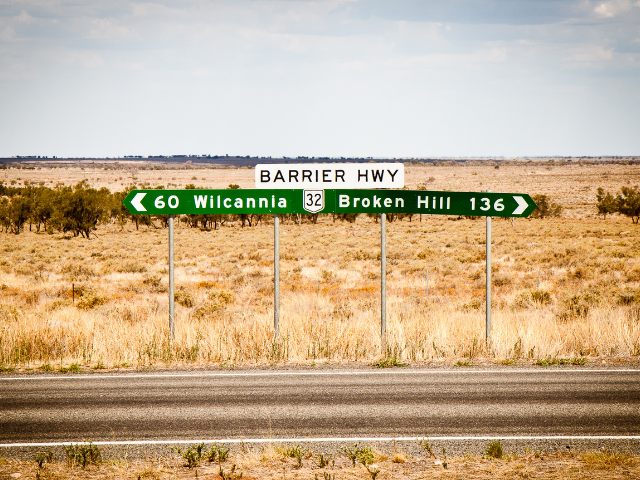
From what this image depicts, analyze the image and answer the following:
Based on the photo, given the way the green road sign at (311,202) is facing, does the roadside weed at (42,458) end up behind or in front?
in front

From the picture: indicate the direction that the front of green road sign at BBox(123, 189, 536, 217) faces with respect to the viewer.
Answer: facing the viewer

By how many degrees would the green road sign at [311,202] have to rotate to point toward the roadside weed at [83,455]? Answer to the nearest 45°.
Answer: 0° — it already faces it

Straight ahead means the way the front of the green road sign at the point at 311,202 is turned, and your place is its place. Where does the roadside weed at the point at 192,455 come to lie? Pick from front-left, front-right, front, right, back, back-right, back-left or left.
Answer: front

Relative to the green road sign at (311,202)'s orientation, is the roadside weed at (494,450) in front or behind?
in front

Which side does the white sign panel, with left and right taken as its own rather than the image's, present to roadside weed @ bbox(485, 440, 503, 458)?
front

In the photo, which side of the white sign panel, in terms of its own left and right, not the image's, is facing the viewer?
front

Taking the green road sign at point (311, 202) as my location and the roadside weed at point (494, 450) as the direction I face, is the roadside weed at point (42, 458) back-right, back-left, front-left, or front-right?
front-right
